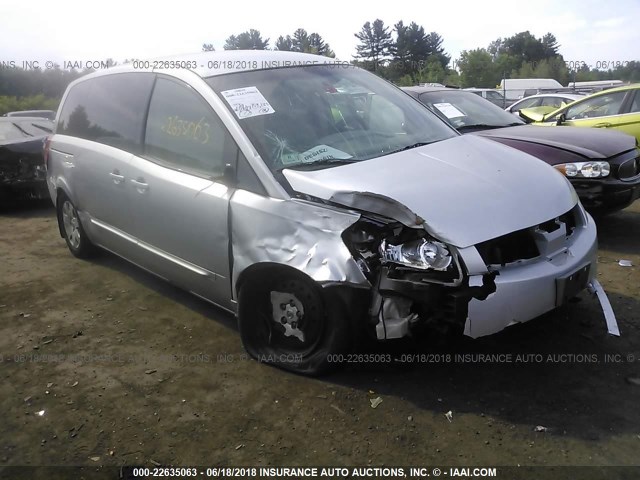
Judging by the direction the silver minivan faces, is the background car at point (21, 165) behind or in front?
behind

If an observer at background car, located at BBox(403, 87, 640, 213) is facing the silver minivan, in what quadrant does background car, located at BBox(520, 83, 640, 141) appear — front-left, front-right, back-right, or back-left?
back-right

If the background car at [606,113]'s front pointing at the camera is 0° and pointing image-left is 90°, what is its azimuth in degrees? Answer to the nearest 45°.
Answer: approximately 90°

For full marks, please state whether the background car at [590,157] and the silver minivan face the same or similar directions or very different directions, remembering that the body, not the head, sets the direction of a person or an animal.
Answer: same or similar directions

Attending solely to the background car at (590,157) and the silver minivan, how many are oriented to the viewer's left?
0

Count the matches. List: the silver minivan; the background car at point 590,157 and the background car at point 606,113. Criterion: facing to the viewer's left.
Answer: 1

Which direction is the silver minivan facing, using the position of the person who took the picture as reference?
facing the viewer and to the right of the viewer

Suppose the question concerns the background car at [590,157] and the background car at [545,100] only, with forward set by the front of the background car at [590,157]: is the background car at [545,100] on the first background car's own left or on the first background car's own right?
on the first background car's own left

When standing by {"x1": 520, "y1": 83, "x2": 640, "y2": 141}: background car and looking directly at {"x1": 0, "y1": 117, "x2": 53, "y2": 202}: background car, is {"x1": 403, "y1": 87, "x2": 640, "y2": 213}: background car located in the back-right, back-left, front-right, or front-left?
front-left

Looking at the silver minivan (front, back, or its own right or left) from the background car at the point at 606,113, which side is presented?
left

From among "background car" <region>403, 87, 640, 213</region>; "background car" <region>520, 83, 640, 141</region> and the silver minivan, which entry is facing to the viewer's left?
"background car" <region>520, 83, 640, 141</region>
